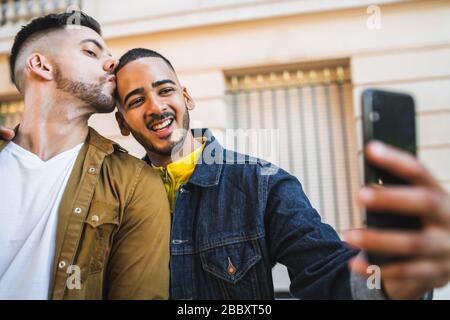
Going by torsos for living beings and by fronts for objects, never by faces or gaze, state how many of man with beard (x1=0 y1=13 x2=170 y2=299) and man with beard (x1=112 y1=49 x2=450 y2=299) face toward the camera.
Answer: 2

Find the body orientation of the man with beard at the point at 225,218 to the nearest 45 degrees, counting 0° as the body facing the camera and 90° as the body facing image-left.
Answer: approximately 0°

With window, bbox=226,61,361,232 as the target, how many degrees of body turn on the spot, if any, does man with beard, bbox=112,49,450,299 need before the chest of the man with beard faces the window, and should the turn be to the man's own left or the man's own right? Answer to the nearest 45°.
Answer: approximately 180°
